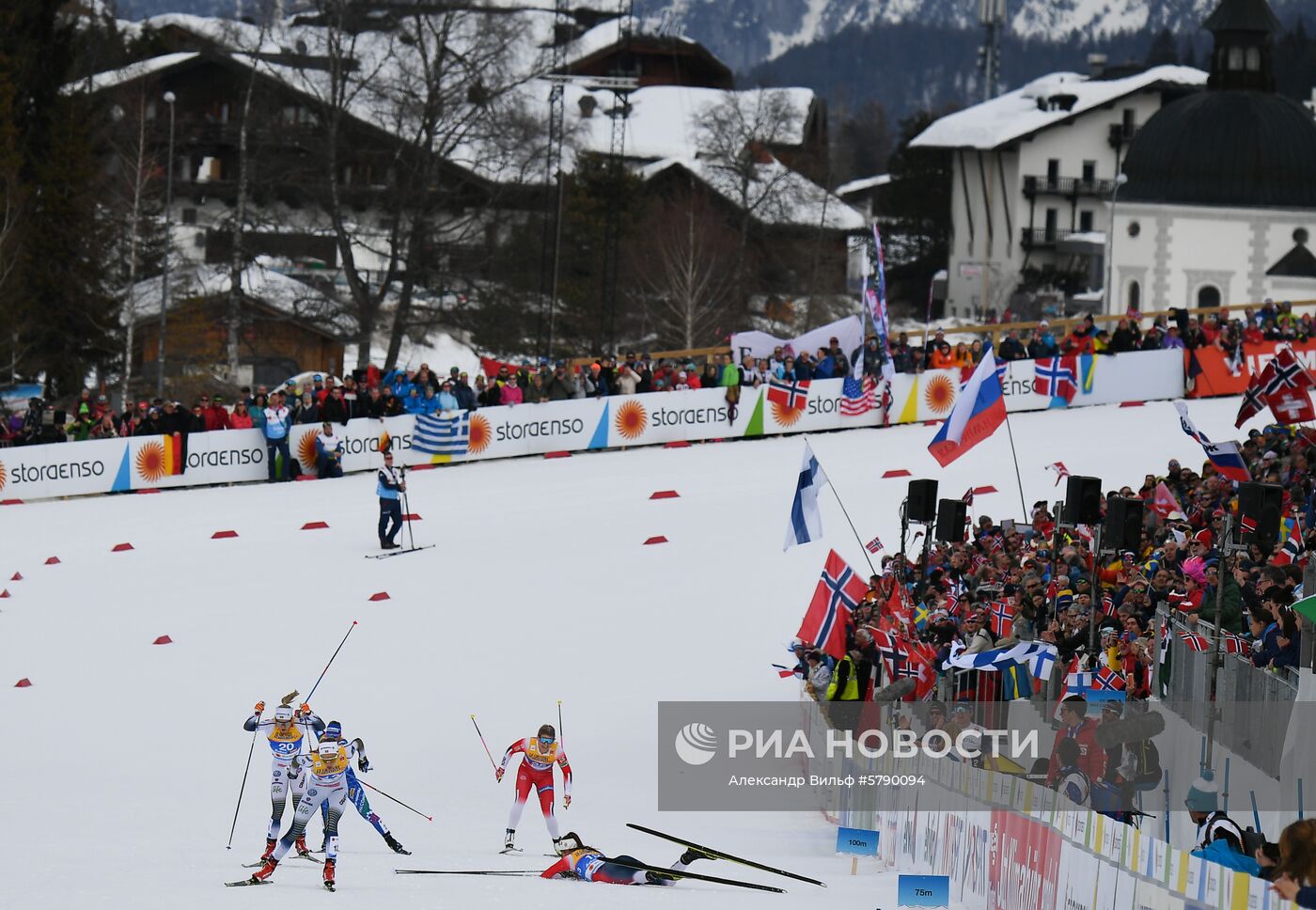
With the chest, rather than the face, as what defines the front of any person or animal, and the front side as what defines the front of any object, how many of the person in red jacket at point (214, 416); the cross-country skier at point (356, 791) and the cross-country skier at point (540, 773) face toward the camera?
3

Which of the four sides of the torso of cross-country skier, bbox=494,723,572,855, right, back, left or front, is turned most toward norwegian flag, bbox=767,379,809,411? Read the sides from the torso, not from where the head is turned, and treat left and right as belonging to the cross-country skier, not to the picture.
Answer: back

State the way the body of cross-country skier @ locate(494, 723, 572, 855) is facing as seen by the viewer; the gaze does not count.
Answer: toward the camera

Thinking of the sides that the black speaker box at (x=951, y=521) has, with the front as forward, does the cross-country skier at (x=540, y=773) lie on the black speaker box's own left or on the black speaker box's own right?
on the black speaker box's own right

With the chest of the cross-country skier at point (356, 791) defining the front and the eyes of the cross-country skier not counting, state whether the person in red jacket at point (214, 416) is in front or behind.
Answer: behind

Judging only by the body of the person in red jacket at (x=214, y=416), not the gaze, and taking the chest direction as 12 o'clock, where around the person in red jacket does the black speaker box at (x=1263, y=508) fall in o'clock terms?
The black speaker box is roughly at 11 o'clock from the person in red jacket.

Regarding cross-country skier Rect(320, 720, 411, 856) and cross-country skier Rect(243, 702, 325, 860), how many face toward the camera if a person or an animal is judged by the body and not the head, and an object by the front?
2

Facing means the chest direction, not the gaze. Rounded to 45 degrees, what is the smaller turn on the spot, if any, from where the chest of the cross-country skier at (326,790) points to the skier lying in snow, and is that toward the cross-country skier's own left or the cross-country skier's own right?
approximately 45° to the cross-country skier's own left

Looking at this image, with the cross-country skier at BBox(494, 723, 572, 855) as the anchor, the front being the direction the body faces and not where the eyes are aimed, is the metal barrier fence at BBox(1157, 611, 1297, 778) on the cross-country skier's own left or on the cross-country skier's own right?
on the cross-country skier's own left

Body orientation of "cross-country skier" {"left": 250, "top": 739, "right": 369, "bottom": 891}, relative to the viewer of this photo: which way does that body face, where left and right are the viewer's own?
facing the viewer

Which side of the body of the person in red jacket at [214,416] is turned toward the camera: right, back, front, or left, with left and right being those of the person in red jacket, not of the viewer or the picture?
front

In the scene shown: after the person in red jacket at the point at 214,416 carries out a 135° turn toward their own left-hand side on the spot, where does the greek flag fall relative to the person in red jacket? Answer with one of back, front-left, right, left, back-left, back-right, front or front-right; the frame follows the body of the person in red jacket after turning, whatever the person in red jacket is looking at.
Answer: front-right

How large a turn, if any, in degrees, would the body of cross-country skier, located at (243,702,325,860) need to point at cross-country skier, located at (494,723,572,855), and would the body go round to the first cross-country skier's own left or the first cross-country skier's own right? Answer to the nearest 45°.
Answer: approximately 90° to the first cross-country skier's own left

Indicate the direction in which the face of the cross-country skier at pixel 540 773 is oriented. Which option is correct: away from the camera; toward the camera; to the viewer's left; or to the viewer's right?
toward the camera

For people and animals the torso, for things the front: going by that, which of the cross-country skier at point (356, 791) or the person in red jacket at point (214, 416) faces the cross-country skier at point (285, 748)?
the person in red jacket

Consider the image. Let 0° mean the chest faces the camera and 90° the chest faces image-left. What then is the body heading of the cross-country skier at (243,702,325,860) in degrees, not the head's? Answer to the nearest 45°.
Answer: approximately 0°
